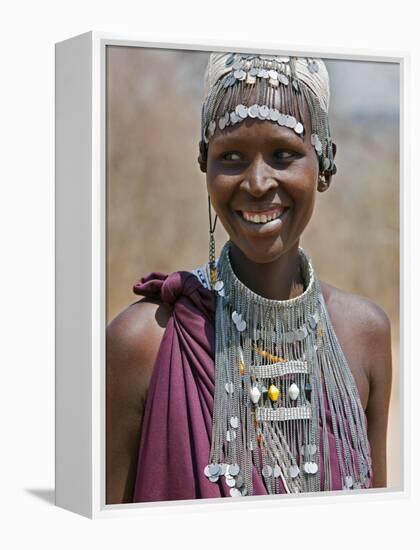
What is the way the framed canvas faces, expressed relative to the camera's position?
facing the viewer and to the right of the viewer
